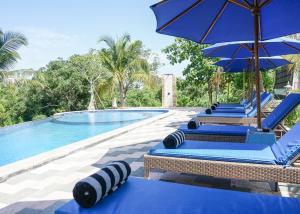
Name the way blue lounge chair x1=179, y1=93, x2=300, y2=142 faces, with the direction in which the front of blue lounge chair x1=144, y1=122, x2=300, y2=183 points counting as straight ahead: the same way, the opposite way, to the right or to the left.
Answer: the same way

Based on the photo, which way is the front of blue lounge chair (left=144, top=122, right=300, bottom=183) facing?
to the viewer's left

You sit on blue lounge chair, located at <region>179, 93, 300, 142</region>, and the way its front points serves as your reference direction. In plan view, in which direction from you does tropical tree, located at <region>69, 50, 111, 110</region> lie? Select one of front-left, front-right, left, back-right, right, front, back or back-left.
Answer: front-right

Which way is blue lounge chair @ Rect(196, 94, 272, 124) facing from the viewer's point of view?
to the viewer's left

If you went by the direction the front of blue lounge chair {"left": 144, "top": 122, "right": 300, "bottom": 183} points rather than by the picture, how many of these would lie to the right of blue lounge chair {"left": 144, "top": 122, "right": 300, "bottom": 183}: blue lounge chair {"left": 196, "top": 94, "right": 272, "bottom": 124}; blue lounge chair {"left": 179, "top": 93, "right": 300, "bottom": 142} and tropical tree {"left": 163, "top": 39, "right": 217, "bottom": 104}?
3

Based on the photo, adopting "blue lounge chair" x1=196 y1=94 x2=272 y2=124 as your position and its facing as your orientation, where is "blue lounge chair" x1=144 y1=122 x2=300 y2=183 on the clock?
"blue lounge chair" x1=144 y1=122 x2=300 y2=183 is roughly at 9 o'clock from "blue lounge chair" x1=196 y1=94 x2=272 y2=124.

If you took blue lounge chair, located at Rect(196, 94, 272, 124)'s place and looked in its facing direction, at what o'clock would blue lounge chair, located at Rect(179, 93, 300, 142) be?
blue lounge chair, located at Rect(179, 93, 300, 142) is roughly at 9 o'clock from blue lounge chair, located at Rect(196, 94, 272, 124).

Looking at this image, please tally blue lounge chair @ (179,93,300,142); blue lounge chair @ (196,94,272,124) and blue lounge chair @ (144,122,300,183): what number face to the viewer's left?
3

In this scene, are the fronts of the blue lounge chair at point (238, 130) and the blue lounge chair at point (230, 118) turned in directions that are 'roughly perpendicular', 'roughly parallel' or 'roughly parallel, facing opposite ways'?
roughly parallel

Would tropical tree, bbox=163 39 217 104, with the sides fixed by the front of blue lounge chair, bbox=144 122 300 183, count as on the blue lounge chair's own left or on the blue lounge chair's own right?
on the blue lounge chair's own right

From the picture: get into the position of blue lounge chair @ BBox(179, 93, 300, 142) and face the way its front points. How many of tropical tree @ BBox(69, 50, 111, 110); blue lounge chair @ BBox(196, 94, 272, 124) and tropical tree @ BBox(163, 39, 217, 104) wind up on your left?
0

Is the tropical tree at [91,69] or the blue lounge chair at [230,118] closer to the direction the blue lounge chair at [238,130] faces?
the tropical tree

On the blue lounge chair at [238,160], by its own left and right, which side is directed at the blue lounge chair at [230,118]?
right

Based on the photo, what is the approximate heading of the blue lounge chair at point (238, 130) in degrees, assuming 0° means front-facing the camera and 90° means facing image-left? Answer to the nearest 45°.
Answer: approximately 90°

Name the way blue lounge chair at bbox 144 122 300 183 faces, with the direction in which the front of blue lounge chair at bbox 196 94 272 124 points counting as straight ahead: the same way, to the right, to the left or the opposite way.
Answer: the same way

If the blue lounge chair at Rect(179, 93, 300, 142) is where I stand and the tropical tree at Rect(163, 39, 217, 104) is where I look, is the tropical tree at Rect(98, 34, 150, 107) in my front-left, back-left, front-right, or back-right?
front-left

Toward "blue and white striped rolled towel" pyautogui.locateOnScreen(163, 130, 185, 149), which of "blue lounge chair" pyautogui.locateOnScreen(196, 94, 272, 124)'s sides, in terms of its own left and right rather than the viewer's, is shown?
left
